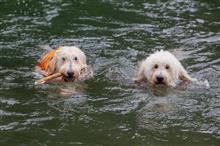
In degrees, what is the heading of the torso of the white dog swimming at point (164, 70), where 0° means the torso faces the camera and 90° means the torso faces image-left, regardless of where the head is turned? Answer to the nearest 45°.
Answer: approximately 0°
